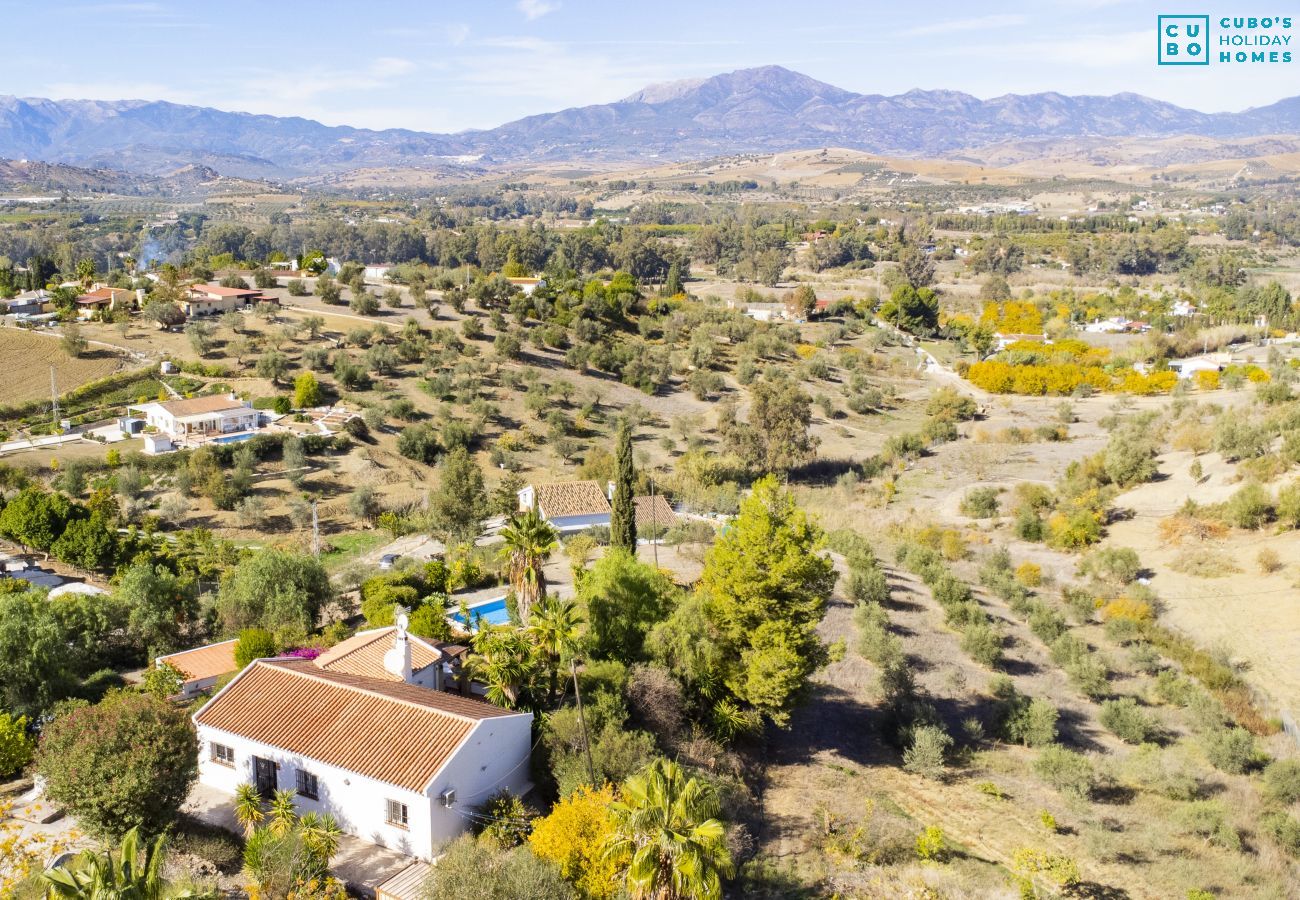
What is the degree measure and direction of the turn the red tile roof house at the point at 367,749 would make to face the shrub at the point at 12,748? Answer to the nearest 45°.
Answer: approximately 45° to its right

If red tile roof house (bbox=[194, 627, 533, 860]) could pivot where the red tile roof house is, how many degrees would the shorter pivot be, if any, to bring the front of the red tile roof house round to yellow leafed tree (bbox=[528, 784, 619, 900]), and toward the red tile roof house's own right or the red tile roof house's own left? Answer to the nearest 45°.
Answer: approximately 90° to the red tile roof house's own left

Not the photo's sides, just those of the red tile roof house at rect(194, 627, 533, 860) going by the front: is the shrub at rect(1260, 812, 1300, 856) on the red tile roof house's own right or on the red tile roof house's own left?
on the red tile roof house's own left

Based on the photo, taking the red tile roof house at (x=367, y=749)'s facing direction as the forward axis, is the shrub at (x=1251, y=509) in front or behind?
behind

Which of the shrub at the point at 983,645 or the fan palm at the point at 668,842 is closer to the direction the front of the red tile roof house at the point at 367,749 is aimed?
the fan palm

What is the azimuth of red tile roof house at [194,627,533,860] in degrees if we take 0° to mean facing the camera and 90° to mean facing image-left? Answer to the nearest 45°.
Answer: approximately 45°

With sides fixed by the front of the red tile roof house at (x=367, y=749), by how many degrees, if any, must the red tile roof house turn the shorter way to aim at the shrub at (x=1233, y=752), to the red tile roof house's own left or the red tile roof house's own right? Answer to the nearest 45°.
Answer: approximately 135° to the red tile roof house's own left

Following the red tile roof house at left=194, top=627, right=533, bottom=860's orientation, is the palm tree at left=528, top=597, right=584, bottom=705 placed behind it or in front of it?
behind

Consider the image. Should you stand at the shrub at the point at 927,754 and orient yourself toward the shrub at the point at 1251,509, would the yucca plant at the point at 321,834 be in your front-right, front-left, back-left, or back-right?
back-left
